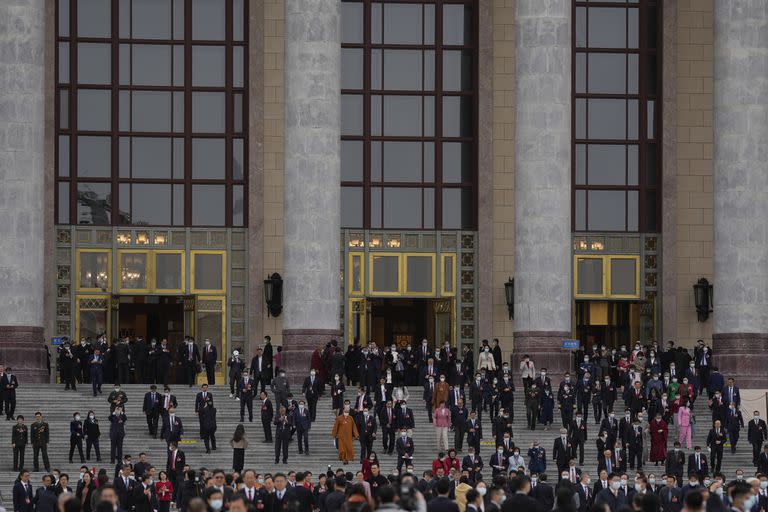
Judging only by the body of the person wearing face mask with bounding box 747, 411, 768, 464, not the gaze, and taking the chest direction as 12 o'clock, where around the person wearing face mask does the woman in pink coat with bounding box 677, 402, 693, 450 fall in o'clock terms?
The woman in pink coat is roughly at 4 o'clock from the person wearing face mask.

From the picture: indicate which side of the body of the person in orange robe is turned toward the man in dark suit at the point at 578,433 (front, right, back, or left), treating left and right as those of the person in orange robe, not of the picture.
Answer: left

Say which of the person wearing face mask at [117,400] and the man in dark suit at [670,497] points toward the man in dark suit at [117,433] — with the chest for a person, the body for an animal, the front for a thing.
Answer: the person wearing face mask

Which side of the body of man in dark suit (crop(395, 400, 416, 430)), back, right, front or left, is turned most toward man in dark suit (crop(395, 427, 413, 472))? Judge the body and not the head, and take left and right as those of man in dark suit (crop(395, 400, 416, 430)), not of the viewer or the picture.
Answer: front

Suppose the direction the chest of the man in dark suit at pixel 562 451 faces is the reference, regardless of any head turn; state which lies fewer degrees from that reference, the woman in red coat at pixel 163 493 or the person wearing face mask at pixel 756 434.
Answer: the woman in red coat

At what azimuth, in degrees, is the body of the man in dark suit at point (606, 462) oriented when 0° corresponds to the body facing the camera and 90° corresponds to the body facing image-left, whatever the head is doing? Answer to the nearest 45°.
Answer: approximately 0°

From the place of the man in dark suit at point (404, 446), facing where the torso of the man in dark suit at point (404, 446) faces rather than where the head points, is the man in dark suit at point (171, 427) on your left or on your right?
on your right

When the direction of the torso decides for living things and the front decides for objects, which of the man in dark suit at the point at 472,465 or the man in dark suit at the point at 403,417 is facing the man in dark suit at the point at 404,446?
the man in dark suit at the point at 403,417

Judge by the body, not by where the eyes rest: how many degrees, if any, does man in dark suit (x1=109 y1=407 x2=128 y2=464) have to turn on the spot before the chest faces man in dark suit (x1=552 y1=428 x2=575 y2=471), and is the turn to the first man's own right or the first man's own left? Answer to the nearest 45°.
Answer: approximately 90° to the first man's own left

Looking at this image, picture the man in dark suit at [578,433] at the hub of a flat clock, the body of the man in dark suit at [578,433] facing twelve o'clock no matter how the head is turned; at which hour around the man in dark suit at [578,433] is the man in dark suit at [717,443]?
the man in dark suit at [717,443] is roughly at 9 o'clock from the man in dark suit at [578,433].
